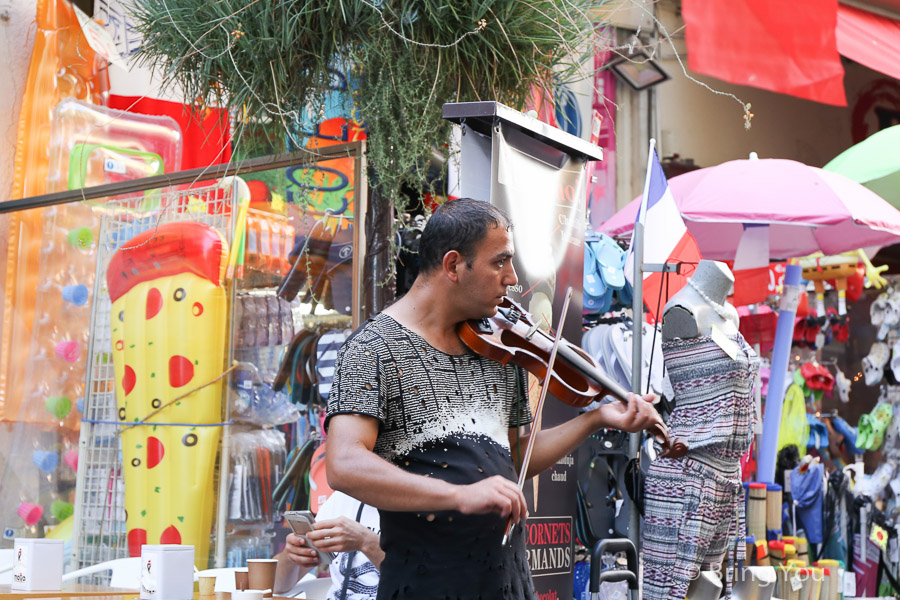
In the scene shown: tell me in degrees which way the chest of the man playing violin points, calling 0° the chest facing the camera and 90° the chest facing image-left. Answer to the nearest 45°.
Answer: approximately 315°

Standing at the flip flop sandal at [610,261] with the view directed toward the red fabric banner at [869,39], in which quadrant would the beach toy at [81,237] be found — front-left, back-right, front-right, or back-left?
back-left

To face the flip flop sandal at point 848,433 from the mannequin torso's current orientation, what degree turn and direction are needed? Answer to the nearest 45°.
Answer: approximately 135° to its left

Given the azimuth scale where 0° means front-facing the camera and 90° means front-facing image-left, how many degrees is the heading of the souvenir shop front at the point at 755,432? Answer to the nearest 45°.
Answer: approximately 0°

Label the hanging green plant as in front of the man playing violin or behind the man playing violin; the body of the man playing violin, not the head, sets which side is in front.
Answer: behind

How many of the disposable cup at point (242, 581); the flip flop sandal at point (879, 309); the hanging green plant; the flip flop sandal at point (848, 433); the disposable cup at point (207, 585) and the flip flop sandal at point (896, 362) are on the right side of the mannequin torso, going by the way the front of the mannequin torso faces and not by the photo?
3

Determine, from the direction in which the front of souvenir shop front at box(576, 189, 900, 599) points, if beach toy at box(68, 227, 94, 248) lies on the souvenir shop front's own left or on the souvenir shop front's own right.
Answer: on the souvenir shop front's own right

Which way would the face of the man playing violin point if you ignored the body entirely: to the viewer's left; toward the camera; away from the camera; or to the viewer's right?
to the viewer's right

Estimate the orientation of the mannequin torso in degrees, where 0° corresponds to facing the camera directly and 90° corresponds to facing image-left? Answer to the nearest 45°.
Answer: approximately 315°
